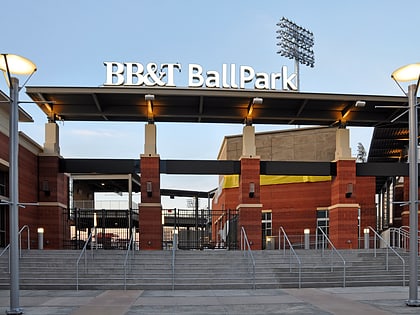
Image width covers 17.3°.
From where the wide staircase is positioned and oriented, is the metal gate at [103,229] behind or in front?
behind

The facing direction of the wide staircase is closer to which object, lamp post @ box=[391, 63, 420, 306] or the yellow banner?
the lamp post

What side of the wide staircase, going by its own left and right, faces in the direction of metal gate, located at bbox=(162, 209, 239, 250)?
back

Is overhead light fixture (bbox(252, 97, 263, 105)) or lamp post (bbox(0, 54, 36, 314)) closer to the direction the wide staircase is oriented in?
the lamp post

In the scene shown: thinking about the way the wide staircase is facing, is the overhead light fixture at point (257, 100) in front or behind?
behind

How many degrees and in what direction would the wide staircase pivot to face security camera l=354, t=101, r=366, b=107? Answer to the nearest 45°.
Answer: approximately 135° to its left

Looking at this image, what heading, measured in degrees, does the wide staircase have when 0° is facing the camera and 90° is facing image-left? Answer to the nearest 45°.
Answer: approximately 0°
